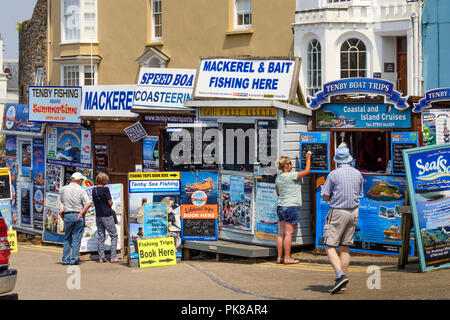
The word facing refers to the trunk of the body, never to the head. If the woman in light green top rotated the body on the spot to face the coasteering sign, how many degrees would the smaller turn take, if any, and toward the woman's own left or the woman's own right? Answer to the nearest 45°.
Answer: approximately 90° to the woman's own left

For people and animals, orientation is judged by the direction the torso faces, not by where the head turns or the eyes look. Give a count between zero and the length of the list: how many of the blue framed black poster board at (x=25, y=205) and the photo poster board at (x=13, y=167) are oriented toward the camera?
2

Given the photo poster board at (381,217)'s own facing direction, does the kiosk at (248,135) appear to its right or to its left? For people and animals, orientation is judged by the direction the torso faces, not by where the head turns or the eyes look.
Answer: on its right

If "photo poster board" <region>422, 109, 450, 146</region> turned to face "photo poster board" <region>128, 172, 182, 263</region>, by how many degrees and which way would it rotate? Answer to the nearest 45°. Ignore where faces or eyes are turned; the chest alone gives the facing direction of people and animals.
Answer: approximately 90° to its right

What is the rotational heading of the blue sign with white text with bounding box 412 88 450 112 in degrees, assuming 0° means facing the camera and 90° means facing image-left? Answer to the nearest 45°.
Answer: approximately 0°

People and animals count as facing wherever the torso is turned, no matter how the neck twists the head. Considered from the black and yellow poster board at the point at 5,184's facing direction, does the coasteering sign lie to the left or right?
on its left
